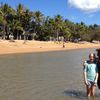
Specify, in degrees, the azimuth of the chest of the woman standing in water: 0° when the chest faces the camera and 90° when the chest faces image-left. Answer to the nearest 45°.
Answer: approximately 0°
